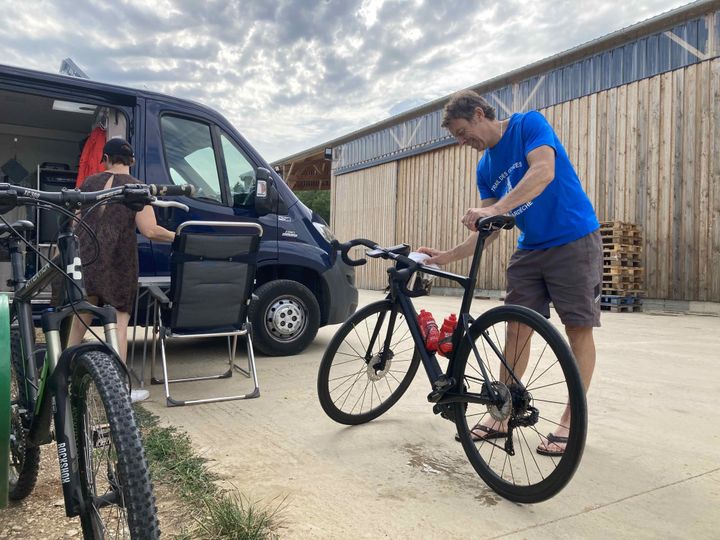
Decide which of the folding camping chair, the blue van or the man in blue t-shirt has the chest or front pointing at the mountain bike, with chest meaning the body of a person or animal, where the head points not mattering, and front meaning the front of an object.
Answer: the man in blue t-shirt

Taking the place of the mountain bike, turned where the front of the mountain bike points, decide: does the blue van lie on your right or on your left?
on your left

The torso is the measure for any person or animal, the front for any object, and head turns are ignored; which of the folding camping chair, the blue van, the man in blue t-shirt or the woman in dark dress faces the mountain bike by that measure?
the man in blue t-shirt

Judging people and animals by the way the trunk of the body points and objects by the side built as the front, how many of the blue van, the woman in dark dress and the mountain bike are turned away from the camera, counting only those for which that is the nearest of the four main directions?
1

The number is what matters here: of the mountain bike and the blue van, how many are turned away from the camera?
0

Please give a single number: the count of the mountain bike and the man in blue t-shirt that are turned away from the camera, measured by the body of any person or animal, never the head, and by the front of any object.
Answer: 0

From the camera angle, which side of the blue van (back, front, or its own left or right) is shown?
right

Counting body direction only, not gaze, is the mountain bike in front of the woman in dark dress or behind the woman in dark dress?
behind

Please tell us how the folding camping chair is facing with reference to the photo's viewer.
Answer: facing away from the viewer and to the left of the viewer

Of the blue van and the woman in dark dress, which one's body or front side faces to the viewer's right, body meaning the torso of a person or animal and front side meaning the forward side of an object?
the blue van

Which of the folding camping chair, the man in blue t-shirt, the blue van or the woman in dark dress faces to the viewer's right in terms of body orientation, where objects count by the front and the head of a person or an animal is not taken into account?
the blue van

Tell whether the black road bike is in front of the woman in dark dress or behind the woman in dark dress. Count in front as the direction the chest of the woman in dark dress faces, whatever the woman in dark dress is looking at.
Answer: behind

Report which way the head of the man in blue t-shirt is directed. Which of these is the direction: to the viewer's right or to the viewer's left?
to the viewer's left

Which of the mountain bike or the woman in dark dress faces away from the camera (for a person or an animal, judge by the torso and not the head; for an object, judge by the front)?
the woman in dark dress

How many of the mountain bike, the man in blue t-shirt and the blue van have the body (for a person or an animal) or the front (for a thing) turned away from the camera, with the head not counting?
0

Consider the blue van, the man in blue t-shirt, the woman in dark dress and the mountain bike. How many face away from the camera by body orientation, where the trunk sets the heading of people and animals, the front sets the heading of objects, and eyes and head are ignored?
1

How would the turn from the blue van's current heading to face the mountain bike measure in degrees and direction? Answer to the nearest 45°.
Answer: approximately 90° to its right

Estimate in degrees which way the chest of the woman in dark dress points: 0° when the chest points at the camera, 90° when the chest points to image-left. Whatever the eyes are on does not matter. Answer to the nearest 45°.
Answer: approximately 180°

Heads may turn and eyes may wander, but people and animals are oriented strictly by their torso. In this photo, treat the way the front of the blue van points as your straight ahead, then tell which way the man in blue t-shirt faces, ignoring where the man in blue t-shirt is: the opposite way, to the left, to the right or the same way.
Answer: the opposite way

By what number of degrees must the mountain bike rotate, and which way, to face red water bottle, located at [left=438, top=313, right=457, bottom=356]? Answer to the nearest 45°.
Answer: approximately 45° to its left

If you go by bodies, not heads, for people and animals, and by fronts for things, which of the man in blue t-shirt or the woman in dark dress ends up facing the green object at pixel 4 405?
the man in blue t-shirt
